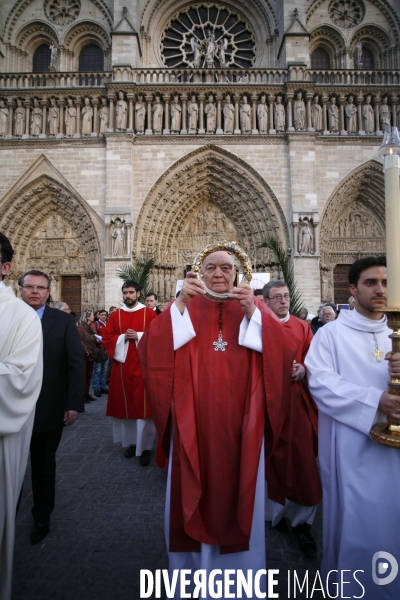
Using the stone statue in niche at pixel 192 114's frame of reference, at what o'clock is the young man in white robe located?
The young man in white robe is roughly at 12 o'clock from the stone statue in niche.

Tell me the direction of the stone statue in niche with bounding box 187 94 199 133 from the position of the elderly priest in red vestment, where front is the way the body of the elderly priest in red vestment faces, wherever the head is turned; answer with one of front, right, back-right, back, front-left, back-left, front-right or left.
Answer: back

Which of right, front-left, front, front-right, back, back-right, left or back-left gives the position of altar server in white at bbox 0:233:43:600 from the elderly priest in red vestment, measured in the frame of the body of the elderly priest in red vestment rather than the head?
right

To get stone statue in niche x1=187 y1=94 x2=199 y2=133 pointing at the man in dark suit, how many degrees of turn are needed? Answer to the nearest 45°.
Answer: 0° — it already faces them

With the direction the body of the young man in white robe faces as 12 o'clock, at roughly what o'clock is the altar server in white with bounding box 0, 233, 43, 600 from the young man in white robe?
The altar server in white is roughly at 4 o'clock from the young man in white robe.

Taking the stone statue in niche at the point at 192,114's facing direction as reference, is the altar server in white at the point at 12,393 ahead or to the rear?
ahead

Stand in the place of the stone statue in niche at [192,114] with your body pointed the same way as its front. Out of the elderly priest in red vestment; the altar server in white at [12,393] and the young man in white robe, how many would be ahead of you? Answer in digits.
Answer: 3

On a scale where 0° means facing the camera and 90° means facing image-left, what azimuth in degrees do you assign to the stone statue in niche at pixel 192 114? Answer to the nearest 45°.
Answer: approximately 0°

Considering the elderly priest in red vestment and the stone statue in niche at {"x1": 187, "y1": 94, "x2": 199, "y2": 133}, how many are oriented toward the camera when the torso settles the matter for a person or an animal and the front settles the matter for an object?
2
